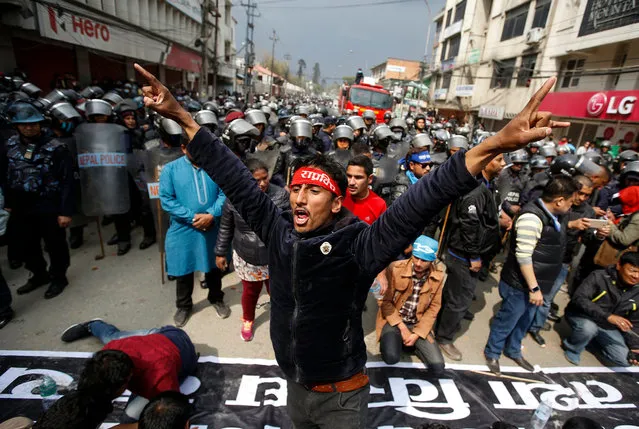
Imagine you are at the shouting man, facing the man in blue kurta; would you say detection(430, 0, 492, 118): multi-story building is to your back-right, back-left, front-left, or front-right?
front-right

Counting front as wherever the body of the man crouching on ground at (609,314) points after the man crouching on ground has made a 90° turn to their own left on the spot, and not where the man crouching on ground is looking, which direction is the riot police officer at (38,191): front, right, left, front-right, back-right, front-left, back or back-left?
back

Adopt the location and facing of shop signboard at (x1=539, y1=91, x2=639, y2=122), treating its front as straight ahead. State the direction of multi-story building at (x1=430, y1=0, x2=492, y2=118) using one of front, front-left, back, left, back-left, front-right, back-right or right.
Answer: right

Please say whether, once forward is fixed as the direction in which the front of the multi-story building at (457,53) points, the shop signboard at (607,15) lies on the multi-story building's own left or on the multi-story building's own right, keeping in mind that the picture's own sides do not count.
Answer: on the multi-story building's own left

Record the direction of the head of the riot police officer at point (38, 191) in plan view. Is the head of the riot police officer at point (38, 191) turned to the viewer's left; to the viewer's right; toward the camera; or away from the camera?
toward the camera

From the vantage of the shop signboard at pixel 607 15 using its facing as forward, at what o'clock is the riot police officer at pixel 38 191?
The riot police officer is roughly at 11 o'clock from the shop signboard.

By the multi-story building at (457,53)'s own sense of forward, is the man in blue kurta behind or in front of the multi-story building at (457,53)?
in front

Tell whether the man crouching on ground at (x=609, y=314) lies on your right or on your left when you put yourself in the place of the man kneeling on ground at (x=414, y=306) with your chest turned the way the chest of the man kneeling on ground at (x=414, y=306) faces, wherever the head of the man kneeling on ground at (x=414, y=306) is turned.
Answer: on your left

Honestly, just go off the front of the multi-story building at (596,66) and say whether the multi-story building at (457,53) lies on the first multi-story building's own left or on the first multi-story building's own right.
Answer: on the first multi-story building's own right

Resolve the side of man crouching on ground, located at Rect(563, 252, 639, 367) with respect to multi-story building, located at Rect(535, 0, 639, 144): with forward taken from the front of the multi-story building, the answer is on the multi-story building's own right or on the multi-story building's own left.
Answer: on the multi-story building's own left

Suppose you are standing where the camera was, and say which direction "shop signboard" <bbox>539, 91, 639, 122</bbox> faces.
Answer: facing the viewer and to the left of the viewer

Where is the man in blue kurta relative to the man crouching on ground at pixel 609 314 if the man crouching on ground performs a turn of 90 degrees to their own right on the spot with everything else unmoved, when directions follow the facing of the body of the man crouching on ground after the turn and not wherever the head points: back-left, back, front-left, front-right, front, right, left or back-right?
front

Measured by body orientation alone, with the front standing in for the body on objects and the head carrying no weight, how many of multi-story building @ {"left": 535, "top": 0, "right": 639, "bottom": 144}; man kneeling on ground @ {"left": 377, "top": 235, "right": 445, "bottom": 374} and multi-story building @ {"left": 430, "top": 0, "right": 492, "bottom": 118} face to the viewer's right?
0

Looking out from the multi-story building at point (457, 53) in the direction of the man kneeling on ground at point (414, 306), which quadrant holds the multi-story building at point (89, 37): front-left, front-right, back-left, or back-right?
front-right

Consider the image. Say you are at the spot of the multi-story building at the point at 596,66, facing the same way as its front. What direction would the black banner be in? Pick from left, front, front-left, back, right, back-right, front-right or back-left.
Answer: front-left

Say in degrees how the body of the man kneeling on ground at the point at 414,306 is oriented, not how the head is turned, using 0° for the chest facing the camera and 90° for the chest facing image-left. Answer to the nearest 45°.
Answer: approximately 0°

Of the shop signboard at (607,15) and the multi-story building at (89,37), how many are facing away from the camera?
0

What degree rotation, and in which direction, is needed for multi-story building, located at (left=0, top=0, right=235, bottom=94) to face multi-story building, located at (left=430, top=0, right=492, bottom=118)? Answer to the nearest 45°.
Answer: approximately 45° to its left
